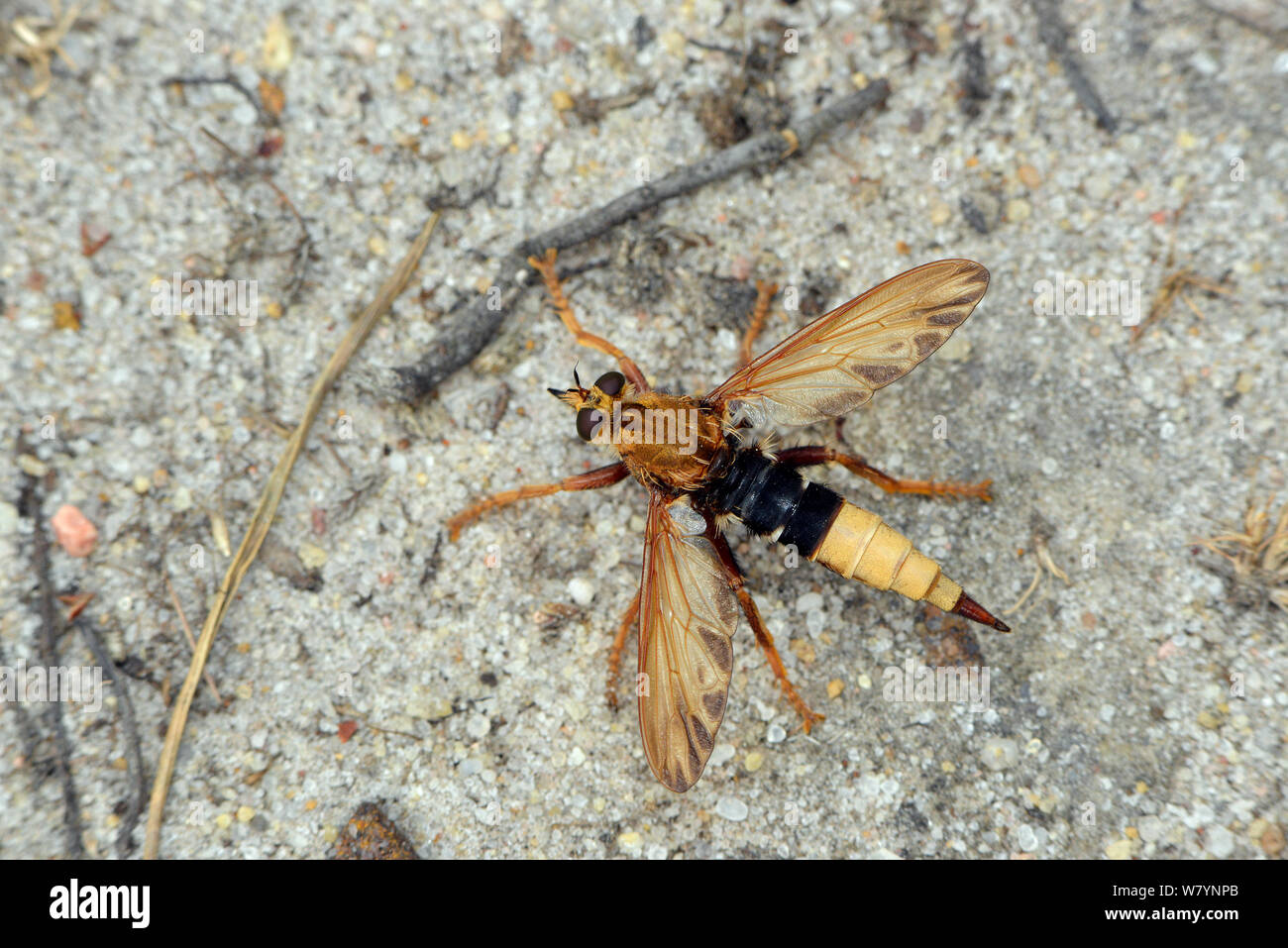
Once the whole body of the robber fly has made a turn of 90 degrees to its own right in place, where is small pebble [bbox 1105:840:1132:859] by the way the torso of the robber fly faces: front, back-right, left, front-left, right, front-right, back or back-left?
front-right

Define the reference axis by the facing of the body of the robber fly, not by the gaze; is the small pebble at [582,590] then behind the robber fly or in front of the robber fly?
in front

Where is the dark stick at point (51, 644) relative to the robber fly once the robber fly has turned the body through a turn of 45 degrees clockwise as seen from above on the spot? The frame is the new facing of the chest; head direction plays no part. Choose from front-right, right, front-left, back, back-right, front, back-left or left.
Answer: left

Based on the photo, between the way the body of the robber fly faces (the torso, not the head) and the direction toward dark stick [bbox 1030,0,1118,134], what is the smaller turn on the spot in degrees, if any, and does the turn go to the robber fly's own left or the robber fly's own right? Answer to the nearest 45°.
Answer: approximately 90° to the robber fly's own right

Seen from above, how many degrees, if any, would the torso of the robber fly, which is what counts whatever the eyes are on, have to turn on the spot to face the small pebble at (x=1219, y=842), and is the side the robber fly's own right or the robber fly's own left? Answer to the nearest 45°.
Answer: approximately 135° to the robber fly's own right

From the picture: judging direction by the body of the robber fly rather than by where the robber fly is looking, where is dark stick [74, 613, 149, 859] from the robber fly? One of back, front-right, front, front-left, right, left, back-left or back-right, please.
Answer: front-left

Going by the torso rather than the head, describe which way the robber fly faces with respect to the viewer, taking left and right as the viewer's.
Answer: facing away from the viewer and to the left of the viewer

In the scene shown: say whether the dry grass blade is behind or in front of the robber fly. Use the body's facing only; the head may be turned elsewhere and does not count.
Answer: in front
